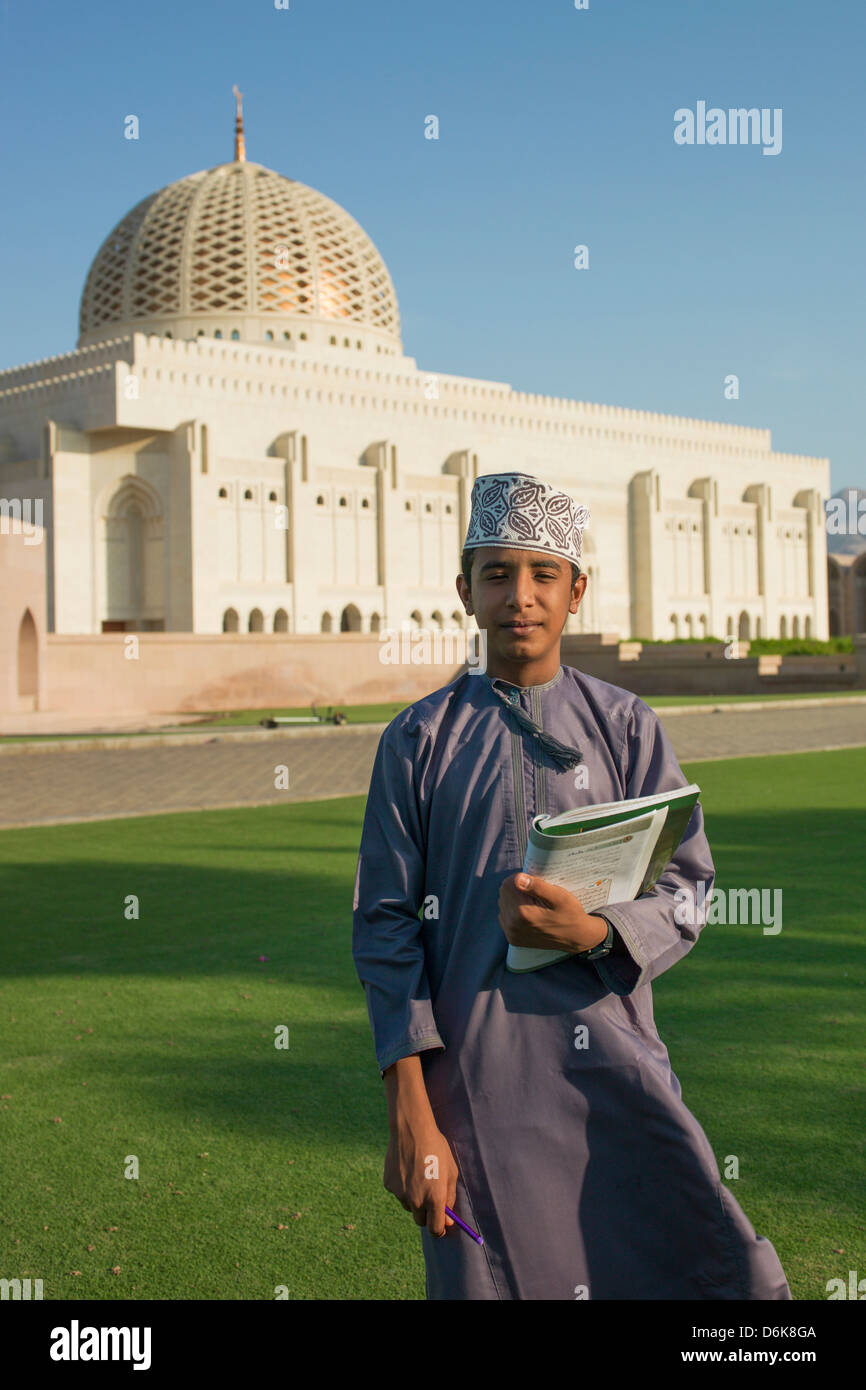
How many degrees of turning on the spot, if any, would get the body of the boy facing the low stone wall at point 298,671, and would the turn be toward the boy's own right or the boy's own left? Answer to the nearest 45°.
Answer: approximately 180°

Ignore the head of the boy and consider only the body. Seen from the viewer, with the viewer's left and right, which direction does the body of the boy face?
facing the viewer

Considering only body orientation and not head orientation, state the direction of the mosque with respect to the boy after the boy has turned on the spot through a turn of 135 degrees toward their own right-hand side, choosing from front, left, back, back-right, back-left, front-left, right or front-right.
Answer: front-right
